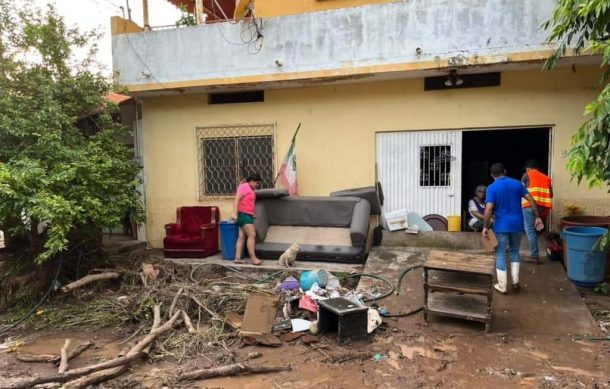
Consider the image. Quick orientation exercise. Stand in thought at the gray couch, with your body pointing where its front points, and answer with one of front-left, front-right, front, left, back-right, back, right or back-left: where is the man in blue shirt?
front-left

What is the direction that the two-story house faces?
toward the camera

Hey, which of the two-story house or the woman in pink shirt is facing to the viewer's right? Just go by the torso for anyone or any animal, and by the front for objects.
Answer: the woman in pink shirt

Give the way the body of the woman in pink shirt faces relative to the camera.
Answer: to the viewer's right

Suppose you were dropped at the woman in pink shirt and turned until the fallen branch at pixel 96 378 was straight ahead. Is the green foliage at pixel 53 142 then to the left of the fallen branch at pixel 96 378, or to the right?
right

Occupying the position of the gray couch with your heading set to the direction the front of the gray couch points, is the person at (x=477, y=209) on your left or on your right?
on your left

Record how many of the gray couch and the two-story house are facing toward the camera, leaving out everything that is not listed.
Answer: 2

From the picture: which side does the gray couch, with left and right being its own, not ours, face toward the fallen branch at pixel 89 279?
right

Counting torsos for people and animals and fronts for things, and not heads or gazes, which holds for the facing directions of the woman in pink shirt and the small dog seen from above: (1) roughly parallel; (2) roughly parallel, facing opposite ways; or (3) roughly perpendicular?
roughly parallel
